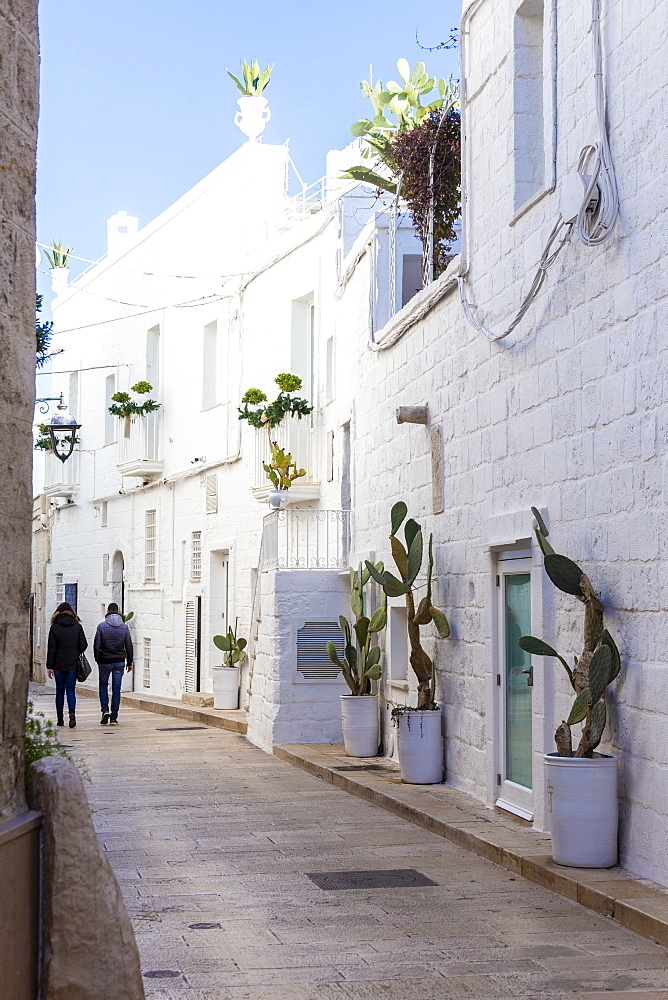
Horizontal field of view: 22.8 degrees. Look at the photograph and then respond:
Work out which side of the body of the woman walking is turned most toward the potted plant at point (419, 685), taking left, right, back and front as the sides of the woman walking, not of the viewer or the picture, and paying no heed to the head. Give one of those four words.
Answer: back

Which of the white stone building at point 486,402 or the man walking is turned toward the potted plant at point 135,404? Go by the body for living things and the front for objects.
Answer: the man walking

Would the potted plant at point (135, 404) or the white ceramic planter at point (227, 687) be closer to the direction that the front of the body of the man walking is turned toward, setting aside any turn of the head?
the potted plant

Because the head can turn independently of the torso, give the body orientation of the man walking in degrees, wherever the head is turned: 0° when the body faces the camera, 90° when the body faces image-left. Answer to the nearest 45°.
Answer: approximately 180°

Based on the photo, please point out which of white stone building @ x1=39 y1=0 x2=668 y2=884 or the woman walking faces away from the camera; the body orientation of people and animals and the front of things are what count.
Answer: the woman walking

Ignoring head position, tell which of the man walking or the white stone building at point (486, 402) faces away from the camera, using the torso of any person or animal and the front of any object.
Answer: the man walking

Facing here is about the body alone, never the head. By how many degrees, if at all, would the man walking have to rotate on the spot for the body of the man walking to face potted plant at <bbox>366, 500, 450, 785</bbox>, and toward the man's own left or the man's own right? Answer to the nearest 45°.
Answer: approximately 180°

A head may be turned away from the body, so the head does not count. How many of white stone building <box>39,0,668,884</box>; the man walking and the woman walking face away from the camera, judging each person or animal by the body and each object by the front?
2

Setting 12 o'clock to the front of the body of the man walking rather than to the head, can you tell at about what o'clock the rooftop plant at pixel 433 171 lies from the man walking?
The rooftop plant is roughly at 5 o'clock from the man walking.

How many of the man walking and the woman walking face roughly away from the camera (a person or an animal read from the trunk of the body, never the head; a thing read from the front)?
2

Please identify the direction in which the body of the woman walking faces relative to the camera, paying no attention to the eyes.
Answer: away from the camera

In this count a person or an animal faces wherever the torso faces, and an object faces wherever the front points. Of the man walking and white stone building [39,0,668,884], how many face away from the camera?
1

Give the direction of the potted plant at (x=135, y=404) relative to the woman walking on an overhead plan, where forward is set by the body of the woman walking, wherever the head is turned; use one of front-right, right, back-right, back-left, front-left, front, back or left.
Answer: front

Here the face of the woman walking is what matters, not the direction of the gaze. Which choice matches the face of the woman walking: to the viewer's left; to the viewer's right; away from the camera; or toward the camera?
away from the camera

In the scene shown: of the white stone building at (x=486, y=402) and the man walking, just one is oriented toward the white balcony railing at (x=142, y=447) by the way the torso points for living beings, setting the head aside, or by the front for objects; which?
the man walking

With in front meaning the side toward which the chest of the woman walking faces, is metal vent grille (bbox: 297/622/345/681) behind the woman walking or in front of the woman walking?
behind

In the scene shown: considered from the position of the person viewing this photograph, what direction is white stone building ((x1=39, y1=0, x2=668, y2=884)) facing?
facing the viewer and to the left of the viewer

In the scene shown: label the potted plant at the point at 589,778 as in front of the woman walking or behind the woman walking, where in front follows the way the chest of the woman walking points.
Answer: behind
